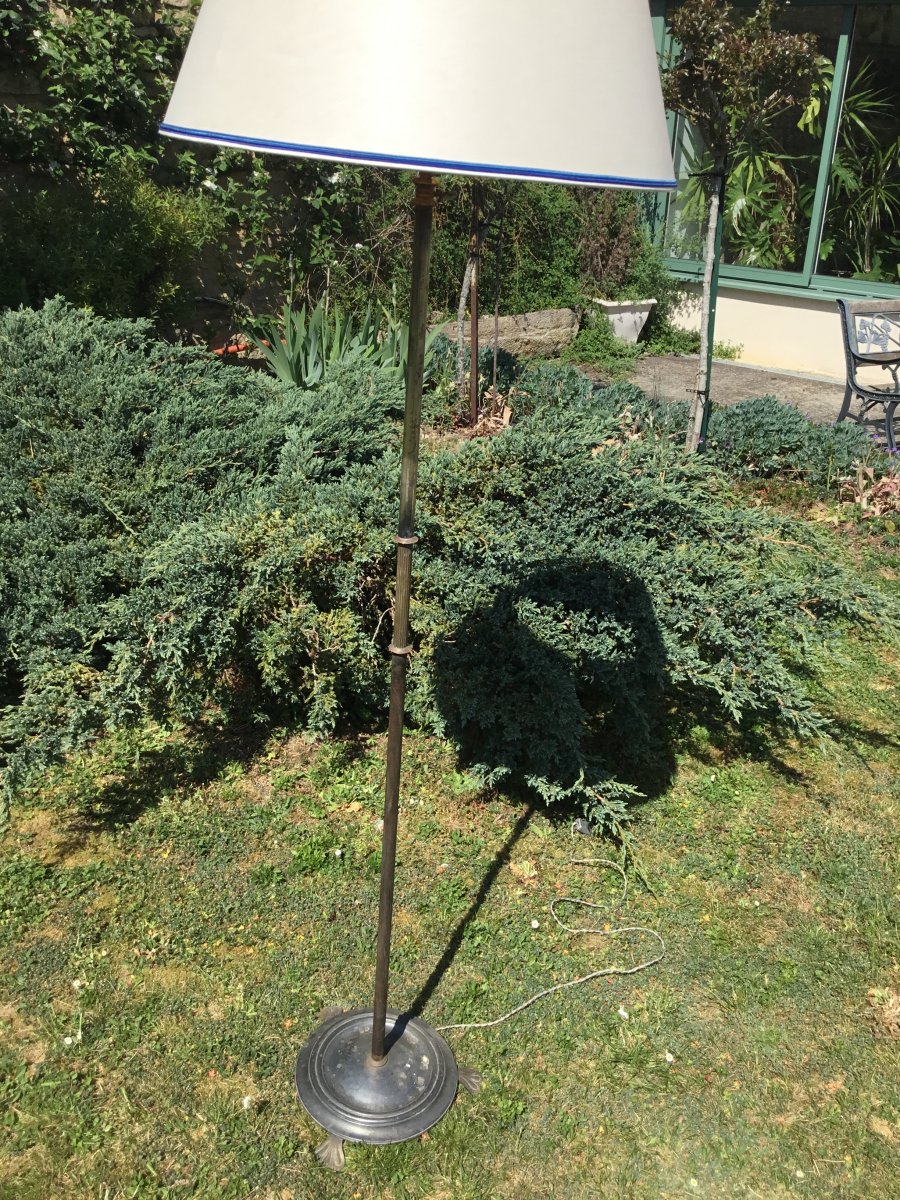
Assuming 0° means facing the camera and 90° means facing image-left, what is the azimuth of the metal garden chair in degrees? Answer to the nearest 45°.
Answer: approximately 315°

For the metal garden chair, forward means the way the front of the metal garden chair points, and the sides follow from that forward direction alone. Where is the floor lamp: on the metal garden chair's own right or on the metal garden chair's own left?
on the metal garden chair's own right

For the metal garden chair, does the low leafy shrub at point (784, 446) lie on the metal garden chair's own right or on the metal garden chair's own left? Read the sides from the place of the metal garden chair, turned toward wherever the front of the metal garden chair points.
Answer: on the metal garden chair's own right

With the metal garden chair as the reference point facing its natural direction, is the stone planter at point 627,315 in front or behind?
behind

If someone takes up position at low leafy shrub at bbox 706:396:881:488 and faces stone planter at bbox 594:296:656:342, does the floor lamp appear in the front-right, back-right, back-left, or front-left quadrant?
back-left

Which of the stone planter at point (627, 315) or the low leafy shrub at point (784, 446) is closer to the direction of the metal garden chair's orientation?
the low leafy shrub
